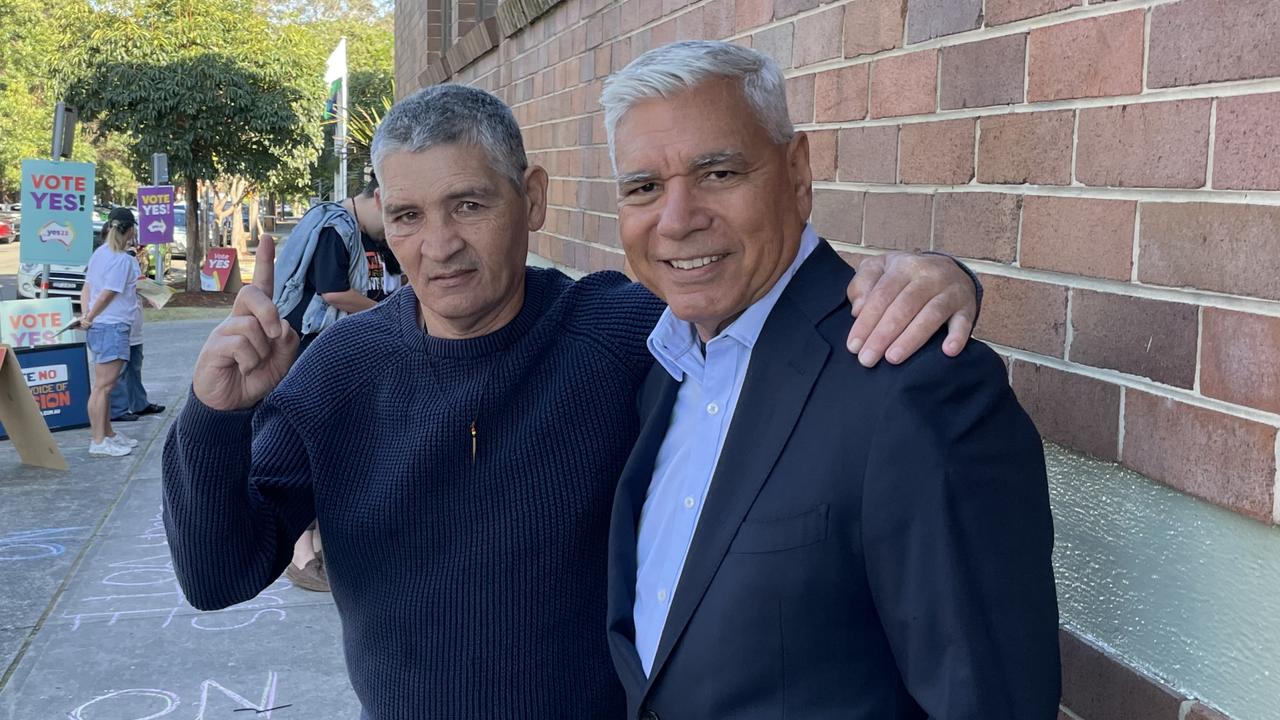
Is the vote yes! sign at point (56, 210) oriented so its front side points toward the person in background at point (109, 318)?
yes

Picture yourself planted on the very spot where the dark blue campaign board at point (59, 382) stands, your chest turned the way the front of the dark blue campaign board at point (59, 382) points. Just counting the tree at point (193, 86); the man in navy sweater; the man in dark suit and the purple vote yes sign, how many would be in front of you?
2

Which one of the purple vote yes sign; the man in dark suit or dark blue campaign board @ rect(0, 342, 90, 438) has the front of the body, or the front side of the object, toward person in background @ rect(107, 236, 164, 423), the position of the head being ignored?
the purple vote yes sign

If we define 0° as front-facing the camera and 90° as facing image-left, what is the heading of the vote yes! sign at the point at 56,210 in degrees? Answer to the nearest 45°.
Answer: approximately 0°

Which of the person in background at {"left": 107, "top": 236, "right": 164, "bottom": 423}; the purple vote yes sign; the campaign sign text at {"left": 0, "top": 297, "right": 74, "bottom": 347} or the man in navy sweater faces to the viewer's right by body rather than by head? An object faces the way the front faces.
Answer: the person in background

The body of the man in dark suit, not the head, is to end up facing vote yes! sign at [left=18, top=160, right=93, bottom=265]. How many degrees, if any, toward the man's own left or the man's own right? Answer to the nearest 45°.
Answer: approximately 90° to the man's own right

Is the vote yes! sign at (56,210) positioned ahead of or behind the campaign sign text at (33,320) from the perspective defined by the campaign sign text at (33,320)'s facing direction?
behind

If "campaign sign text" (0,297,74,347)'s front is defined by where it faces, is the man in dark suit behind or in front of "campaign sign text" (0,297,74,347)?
in front

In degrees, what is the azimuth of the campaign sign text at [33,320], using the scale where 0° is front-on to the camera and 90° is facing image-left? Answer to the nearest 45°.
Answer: approximately 0°

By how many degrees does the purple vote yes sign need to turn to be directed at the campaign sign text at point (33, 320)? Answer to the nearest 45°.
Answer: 0° — it already faces it

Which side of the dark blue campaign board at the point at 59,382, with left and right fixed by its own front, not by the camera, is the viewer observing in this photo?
front

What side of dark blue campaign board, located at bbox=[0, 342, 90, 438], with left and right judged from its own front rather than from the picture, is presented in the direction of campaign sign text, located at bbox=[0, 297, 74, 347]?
back

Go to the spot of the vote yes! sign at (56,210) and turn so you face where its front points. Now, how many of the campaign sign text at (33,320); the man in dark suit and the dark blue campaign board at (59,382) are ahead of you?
3

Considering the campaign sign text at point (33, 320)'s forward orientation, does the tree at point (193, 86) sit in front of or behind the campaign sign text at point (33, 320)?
behind
